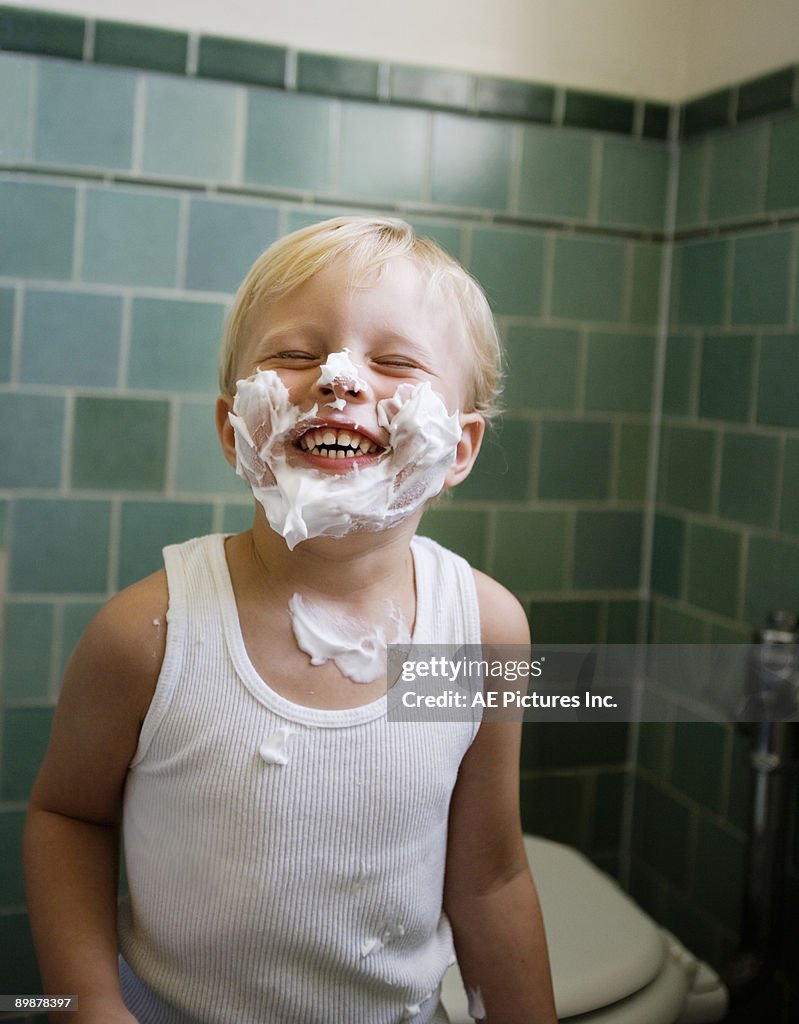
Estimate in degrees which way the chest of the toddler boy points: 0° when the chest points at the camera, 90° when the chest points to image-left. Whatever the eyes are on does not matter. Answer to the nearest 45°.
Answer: approximately 0°
